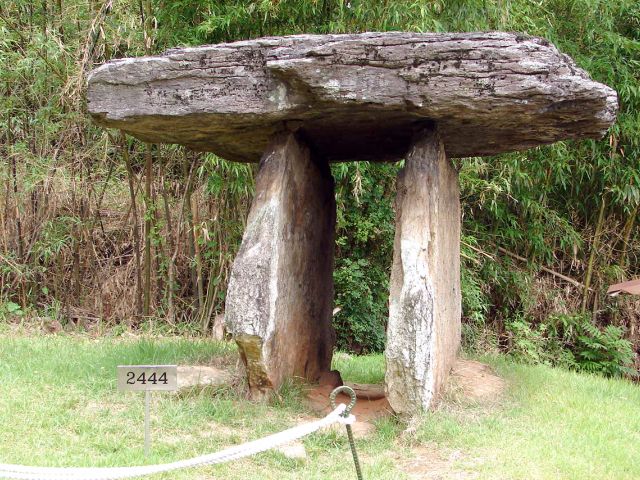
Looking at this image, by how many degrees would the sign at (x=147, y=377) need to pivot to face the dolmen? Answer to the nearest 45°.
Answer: approximately 135° to its left

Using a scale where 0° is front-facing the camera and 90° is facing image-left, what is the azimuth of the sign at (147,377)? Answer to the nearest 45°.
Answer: approximately 0°

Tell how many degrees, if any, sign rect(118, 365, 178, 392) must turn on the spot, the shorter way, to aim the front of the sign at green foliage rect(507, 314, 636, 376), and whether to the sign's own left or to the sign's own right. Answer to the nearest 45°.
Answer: approximately 135° to the sign's own left
